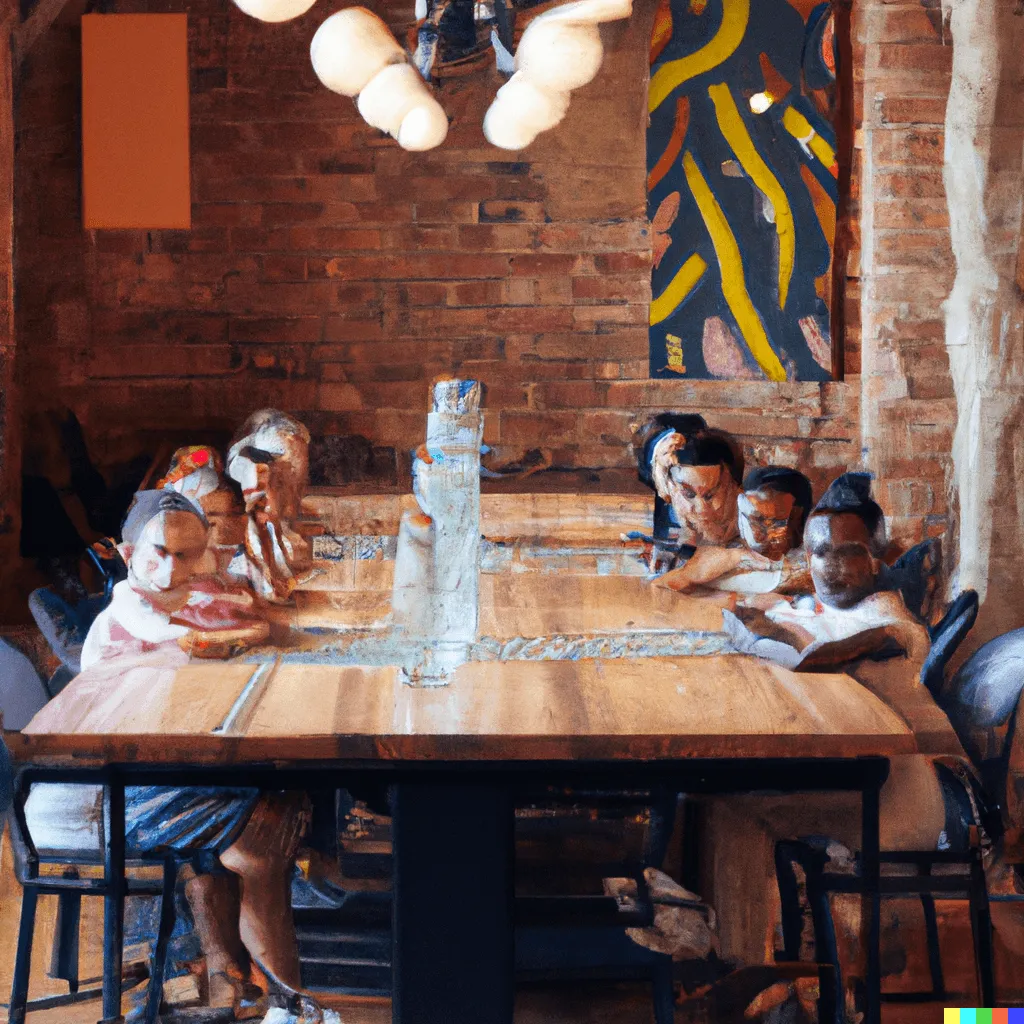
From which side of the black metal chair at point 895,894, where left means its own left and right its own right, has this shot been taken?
left

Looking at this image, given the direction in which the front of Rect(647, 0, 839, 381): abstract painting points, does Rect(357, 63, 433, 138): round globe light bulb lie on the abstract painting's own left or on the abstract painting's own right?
on the abstract painting's own right

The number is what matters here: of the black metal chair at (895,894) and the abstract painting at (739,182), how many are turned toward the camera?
1

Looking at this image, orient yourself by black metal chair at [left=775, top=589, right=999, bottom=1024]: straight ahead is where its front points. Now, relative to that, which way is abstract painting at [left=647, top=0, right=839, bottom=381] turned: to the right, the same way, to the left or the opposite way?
to the left
